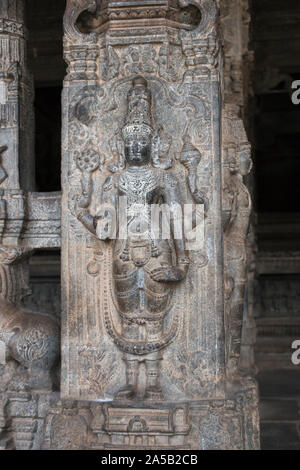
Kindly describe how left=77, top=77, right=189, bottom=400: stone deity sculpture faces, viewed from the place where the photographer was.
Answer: facing the viewer
